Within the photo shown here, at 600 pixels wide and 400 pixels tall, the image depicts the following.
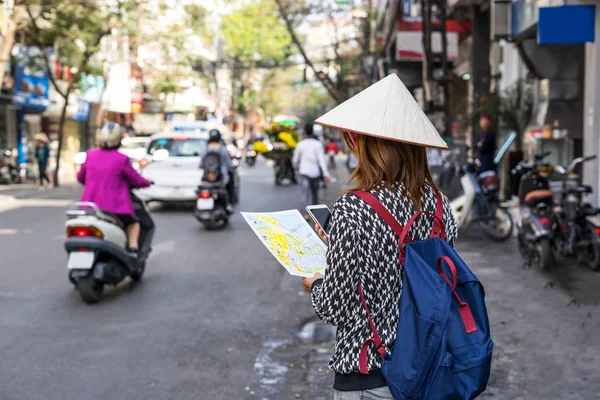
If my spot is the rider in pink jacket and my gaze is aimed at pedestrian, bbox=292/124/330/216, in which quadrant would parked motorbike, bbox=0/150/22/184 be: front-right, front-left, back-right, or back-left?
front-left

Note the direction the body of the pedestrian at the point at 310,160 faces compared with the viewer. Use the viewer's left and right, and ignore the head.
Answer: facing away from the viewer

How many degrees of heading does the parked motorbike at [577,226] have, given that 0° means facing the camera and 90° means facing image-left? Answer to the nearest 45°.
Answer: approximately 135°

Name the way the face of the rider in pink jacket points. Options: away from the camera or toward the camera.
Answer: away from the camera

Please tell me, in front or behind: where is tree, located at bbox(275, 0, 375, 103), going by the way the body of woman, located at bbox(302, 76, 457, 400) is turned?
in front

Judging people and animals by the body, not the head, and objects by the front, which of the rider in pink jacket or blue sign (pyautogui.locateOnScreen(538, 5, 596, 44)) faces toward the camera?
the blue sign

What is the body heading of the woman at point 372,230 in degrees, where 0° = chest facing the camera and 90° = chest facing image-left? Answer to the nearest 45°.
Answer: approximately 135°

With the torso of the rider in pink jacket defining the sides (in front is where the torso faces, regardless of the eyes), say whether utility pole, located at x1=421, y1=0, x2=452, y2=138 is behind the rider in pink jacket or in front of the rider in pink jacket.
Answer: in front

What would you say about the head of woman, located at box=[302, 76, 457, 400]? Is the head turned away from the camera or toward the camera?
away from the camera

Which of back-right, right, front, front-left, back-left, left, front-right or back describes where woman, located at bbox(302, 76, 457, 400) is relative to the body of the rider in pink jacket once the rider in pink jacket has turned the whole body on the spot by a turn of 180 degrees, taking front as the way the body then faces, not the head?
front-left

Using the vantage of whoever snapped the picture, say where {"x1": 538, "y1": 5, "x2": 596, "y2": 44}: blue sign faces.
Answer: facing the viewer

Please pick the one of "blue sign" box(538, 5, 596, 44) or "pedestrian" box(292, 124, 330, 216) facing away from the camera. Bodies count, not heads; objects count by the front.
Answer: the pedestrian

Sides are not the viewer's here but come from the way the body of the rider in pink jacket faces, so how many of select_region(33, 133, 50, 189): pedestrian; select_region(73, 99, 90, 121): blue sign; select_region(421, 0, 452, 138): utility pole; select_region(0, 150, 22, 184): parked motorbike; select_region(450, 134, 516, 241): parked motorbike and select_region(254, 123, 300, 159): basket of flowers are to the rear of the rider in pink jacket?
0

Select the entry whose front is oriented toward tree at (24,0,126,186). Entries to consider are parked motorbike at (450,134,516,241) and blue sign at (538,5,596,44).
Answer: the parked motorbike

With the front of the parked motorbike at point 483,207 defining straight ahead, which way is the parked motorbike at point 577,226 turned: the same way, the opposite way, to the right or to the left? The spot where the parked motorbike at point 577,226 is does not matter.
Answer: the same way
